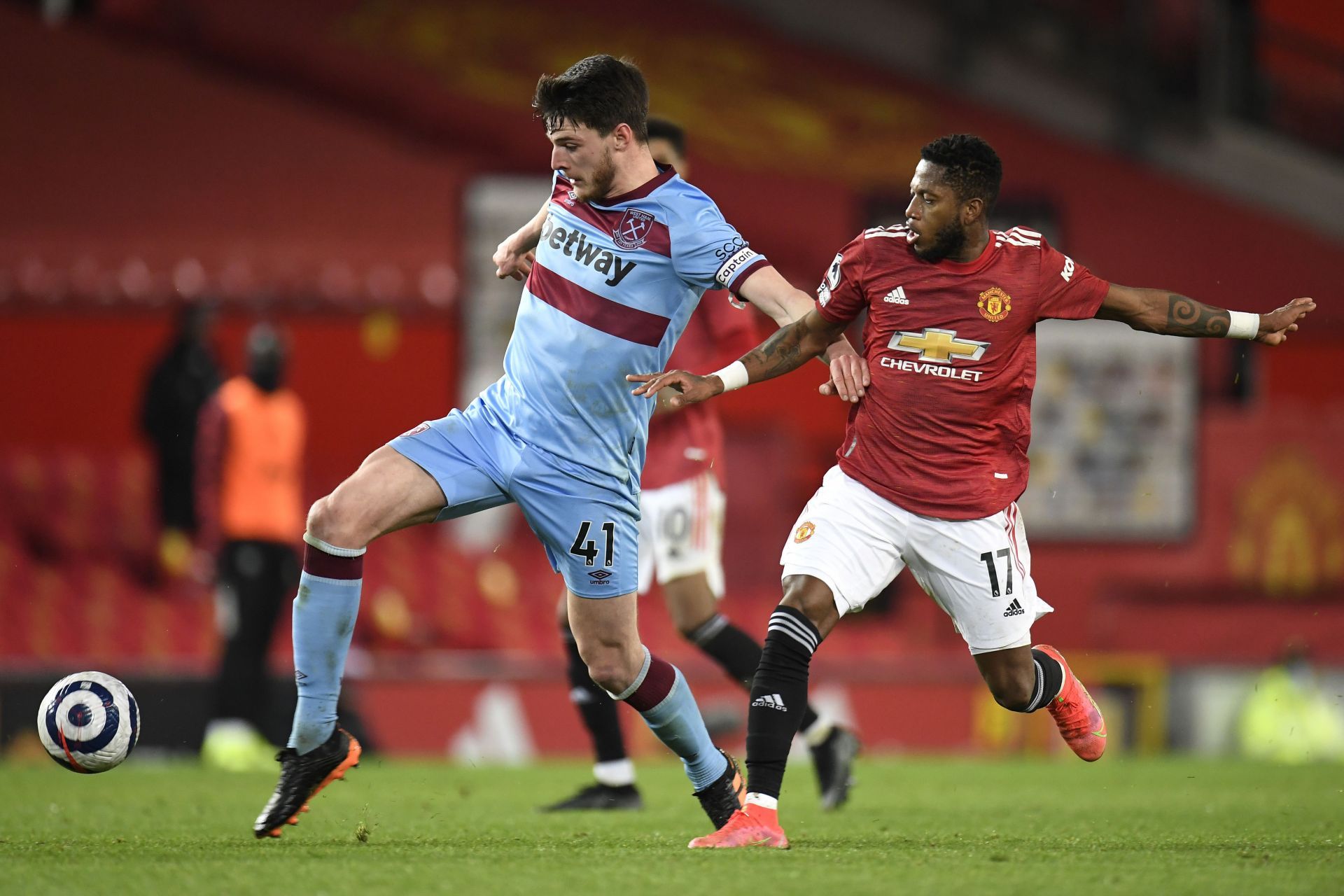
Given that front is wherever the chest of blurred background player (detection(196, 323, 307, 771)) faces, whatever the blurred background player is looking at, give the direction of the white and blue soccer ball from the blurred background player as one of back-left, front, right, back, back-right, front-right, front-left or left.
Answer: front-right

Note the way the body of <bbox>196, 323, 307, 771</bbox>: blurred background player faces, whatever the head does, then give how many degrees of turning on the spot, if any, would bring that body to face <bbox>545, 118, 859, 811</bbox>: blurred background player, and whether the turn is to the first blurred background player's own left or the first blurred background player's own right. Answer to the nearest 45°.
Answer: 0° — they already face them

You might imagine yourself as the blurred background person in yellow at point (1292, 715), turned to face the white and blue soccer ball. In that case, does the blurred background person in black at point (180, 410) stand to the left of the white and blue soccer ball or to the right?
right

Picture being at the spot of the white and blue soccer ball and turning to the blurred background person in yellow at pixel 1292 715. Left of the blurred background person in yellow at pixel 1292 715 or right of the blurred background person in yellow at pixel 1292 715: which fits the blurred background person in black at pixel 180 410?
left

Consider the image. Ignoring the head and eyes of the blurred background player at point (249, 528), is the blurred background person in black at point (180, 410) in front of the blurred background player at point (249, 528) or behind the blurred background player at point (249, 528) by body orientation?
behind

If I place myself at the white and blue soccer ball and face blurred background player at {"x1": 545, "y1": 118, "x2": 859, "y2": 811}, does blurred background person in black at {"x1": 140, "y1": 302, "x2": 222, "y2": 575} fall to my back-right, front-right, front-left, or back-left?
front-left

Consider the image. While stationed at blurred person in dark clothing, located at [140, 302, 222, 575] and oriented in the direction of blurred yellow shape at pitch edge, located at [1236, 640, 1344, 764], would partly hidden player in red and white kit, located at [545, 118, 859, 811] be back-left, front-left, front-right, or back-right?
front-right
